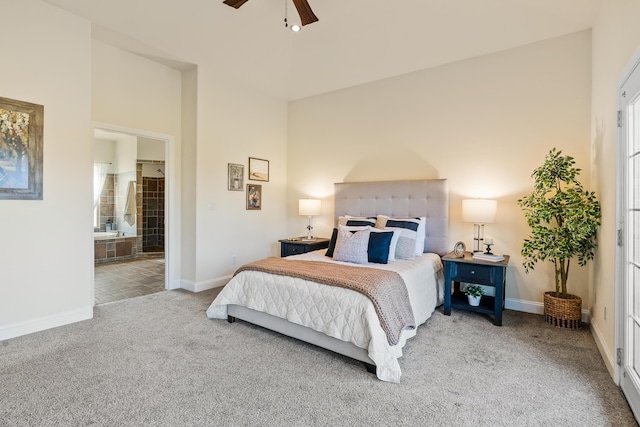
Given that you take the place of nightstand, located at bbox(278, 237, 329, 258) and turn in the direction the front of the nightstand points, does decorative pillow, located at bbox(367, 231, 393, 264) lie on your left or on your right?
on your left

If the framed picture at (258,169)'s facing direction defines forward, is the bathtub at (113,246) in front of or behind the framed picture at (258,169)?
behind

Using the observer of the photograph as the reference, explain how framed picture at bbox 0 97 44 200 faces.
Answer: facing the viewer and to the right of the viewer

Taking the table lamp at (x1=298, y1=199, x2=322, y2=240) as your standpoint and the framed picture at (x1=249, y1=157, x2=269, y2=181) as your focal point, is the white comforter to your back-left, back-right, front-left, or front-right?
back-left

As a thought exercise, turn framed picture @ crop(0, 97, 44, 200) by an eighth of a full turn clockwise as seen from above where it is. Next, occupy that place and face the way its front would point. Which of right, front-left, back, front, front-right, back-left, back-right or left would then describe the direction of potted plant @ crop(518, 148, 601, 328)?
front-left

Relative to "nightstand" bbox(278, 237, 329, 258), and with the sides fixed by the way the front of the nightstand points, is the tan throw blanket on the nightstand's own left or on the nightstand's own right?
on the nightstand's own left

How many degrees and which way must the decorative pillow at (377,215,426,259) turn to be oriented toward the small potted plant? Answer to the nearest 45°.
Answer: approximately 135° to its left

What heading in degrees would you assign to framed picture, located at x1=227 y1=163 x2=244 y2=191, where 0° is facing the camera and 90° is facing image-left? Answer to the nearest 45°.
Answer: approximately 315°

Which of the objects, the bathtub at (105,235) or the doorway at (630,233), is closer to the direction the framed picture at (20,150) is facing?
the doorway

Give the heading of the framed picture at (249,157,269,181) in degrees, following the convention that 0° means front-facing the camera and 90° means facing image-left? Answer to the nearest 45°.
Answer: approximately 315°
